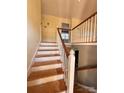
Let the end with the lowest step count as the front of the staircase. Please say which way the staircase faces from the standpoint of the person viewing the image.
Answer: facing the viewer

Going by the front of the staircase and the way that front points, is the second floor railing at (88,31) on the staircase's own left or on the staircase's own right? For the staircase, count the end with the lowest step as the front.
on the staircase's own left
